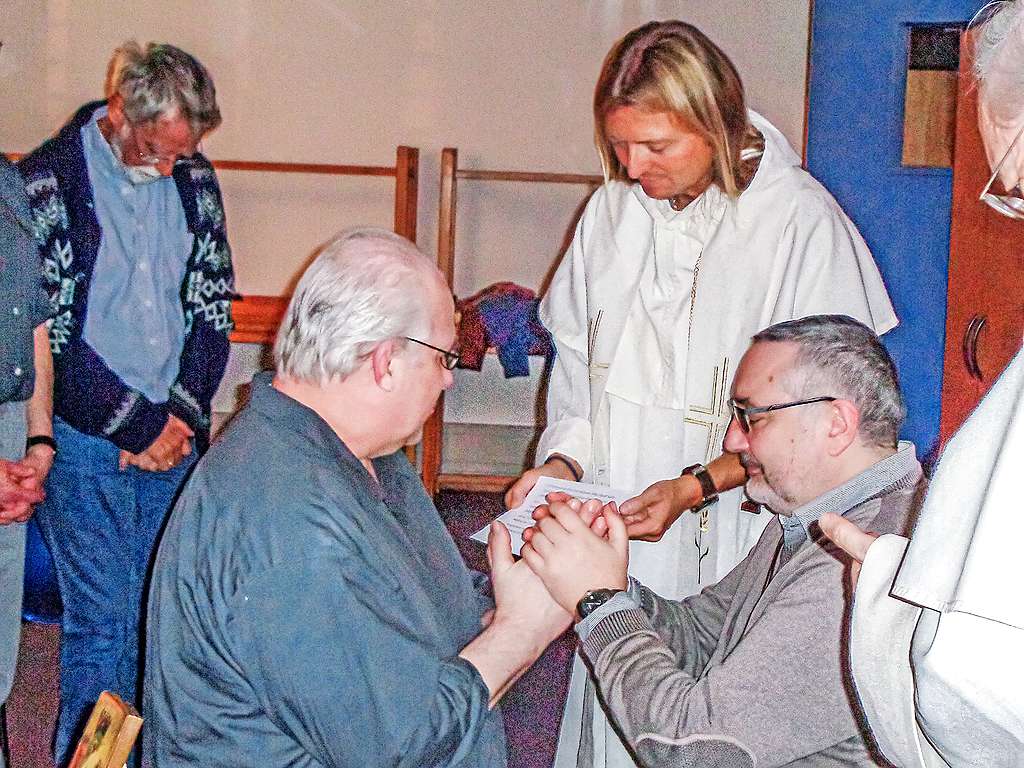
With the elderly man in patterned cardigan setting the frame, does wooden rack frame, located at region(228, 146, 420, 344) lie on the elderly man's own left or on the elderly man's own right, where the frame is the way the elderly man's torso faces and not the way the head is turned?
on the elderly man's own left

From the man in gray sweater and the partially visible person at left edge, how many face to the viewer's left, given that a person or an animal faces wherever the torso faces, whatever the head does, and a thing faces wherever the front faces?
1

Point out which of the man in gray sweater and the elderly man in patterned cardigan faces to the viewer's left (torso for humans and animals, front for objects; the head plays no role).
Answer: the man in gray sweater

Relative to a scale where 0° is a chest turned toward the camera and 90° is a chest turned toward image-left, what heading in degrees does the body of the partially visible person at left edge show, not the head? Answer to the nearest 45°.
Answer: approximately 315°

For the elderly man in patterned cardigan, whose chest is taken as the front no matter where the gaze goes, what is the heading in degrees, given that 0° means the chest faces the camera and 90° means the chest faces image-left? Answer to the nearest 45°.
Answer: approximately 315°

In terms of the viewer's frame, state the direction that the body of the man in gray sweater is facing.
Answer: to the viewer's left

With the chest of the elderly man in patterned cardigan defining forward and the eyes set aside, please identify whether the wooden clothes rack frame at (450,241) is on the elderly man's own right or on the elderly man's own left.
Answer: on the elderly man's own left
